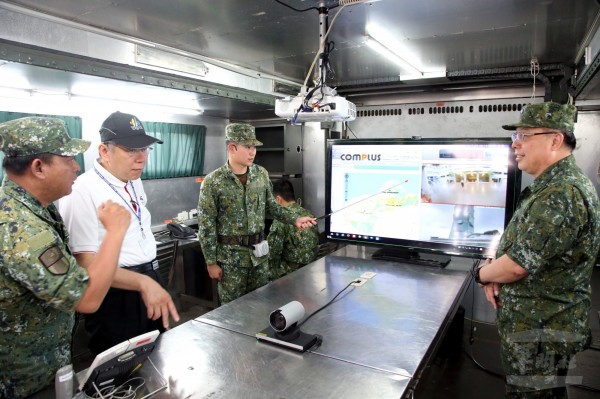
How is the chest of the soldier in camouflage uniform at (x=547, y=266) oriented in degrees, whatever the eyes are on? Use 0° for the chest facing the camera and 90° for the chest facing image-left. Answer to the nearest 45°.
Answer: approximately 90°

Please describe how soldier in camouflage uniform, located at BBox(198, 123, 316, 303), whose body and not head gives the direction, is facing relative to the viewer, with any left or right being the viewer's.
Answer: facing the viewer and to the right of the viewer

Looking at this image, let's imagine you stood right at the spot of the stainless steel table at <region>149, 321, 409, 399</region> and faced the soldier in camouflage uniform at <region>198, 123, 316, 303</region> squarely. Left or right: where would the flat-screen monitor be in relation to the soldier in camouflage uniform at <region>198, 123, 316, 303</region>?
right

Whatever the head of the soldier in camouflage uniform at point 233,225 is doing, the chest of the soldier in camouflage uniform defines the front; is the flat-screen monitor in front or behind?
in front

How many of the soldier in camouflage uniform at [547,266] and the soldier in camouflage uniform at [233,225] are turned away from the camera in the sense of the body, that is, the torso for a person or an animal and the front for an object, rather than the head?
0

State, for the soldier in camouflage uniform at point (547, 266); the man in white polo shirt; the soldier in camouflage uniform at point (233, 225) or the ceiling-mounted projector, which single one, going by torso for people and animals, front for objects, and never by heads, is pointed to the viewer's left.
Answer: the soldier in camouflage uniform at point (547, 266)

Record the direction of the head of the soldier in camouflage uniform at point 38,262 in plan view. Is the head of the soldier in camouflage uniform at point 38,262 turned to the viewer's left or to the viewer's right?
to the viewer's right

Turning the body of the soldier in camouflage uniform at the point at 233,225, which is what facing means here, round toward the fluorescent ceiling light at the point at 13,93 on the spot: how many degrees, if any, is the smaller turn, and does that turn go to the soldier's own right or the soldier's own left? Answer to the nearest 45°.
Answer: approximately 135° to the soldier's own right

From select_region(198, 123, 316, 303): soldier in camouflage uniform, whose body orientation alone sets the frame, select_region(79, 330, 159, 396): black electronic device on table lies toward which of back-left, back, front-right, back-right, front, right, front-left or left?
front-right
